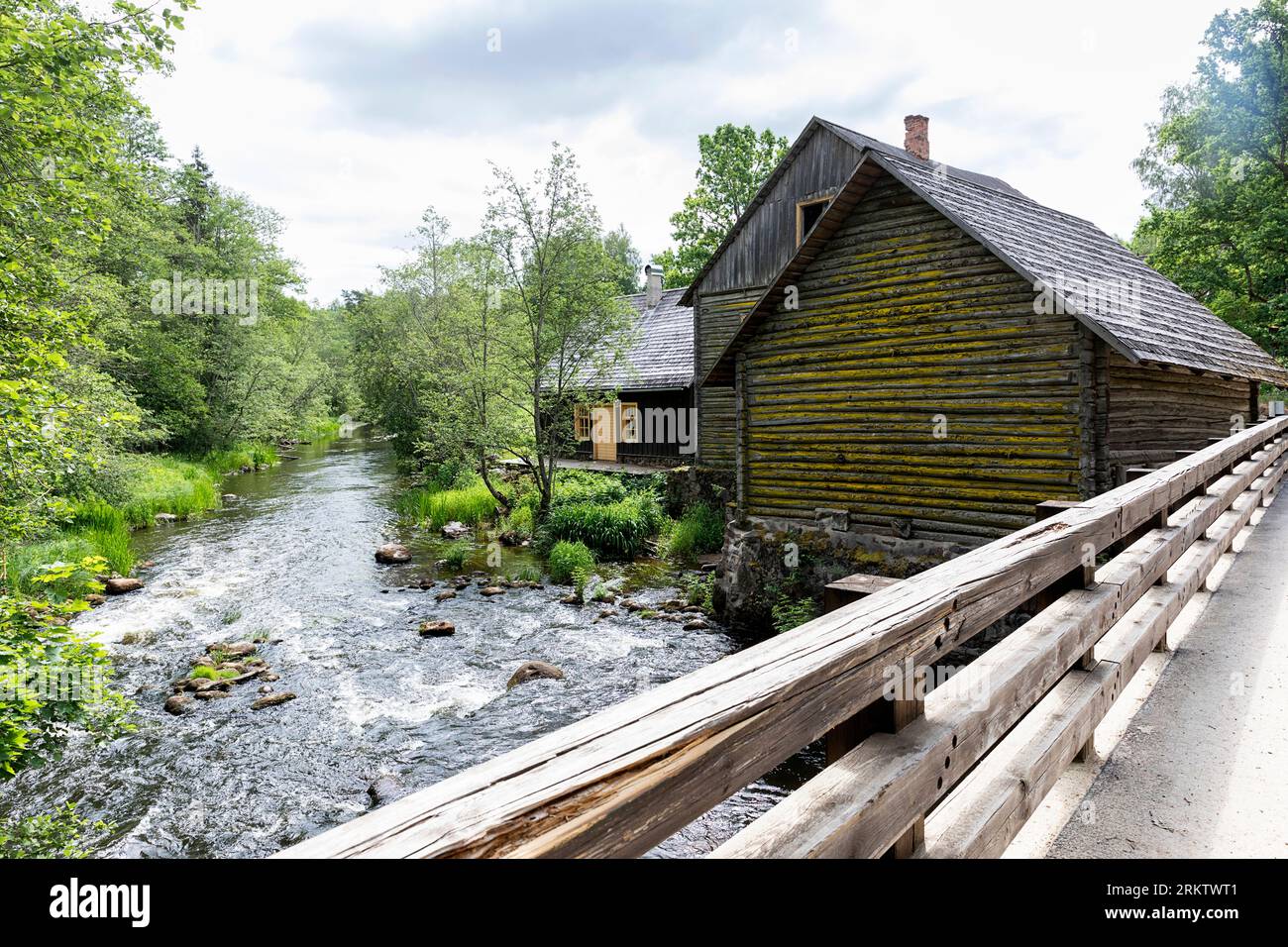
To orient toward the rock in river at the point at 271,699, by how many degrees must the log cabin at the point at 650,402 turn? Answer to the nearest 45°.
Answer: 0° — it already faces it

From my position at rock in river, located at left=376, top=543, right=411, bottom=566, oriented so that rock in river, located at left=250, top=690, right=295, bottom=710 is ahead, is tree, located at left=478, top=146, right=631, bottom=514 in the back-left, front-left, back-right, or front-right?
back-left

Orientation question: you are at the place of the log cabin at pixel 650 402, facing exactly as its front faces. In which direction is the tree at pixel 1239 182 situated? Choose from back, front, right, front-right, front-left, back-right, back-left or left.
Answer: left

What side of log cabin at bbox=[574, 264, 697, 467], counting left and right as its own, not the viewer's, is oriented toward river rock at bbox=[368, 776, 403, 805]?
front

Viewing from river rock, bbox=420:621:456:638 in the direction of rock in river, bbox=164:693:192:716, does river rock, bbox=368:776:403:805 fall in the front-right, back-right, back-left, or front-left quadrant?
front-left

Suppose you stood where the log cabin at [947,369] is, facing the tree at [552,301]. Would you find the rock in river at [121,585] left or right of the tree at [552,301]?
left

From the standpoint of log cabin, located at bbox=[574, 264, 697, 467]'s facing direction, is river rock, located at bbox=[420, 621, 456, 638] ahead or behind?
ahead

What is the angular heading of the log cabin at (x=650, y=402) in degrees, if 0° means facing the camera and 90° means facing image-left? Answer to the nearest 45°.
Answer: approximately 0°

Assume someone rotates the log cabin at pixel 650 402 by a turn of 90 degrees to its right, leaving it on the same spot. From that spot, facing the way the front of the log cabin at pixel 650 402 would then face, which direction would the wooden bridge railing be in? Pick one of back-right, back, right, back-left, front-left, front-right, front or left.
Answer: left

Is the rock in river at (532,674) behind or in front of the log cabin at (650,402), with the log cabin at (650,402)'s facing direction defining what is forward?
in front

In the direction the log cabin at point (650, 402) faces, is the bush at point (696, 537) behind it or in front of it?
in front
